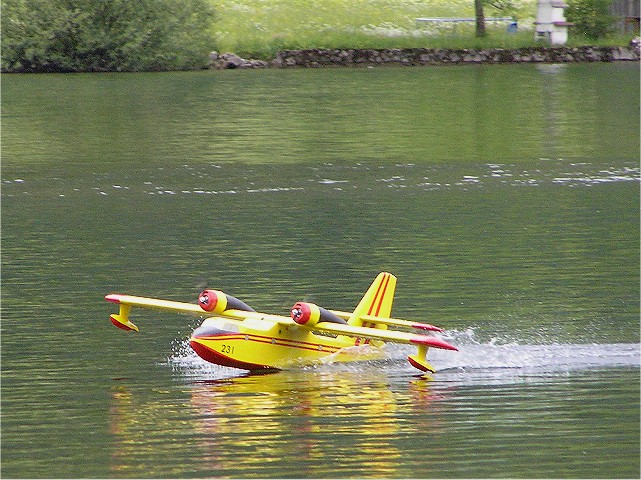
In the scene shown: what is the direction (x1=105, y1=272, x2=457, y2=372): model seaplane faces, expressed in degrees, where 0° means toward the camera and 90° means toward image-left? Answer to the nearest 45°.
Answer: approximately 45°
